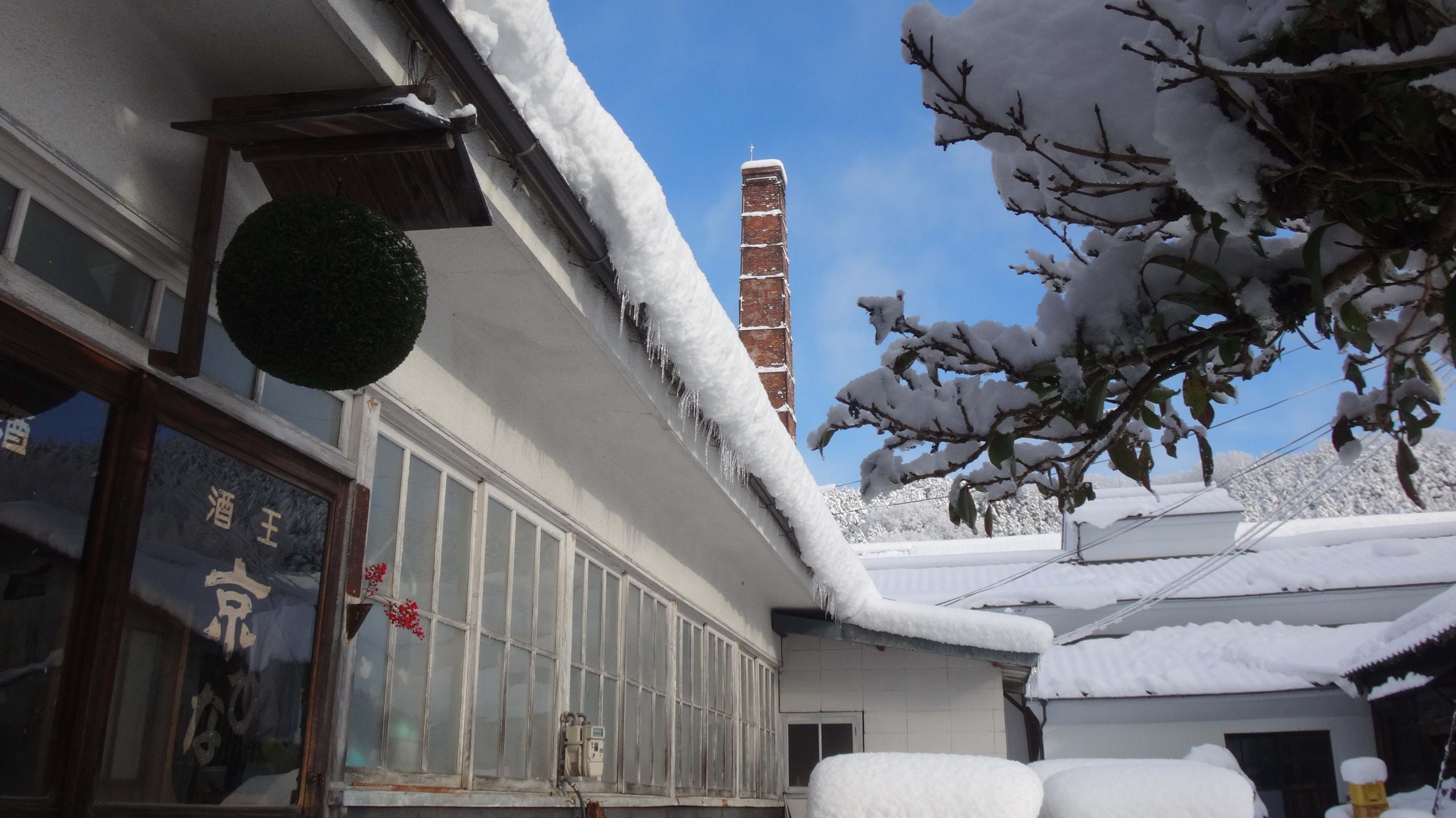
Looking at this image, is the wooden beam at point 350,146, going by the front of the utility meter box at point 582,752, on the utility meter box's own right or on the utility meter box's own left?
on the utility meter box's own right

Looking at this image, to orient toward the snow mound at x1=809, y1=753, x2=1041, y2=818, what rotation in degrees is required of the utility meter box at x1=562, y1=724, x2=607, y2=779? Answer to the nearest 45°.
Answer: approximately 45° to its left

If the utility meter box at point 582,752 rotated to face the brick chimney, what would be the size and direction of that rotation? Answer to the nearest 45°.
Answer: approximately 135° to its left

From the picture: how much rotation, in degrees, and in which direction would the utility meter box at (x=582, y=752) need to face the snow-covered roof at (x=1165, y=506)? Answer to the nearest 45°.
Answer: approximately 90° to its left

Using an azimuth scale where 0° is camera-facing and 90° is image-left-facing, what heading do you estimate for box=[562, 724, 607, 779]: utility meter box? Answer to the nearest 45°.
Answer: approximately 315°
